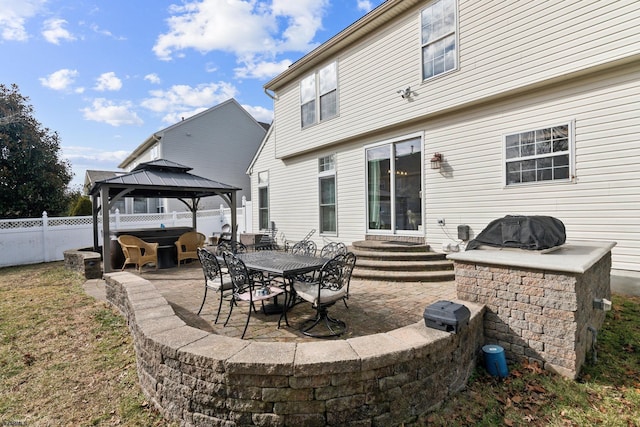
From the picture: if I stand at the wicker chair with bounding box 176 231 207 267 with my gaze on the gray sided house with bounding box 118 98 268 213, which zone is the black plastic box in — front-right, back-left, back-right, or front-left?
back-right

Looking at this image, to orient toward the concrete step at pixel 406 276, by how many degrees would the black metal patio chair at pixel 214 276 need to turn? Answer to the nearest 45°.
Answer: approximately 45° to its right

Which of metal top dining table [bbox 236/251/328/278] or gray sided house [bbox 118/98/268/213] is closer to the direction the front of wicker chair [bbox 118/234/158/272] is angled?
the metal top dining table

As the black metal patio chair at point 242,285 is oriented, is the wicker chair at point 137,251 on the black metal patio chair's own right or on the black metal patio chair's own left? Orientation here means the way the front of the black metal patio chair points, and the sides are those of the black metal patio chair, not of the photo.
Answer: on the black metal patio chair's own left

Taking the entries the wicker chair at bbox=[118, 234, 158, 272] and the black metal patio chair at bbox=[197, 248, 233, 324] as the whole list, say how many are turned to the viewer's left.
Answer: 0

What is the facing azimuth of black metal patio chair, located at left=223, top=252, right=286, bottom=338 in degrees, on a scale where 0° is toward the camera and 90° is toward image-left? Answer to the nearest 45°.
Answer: approximately 225°

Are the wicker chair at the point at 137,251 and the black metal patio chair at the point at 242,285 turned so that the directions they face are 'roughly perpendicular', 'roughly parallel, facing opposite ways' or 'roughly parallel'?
roughly perpendicular

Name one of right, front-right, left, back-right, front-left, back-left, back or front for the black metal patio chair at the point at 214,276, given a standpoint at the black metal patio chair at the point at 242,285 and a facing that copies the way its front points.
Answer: left
